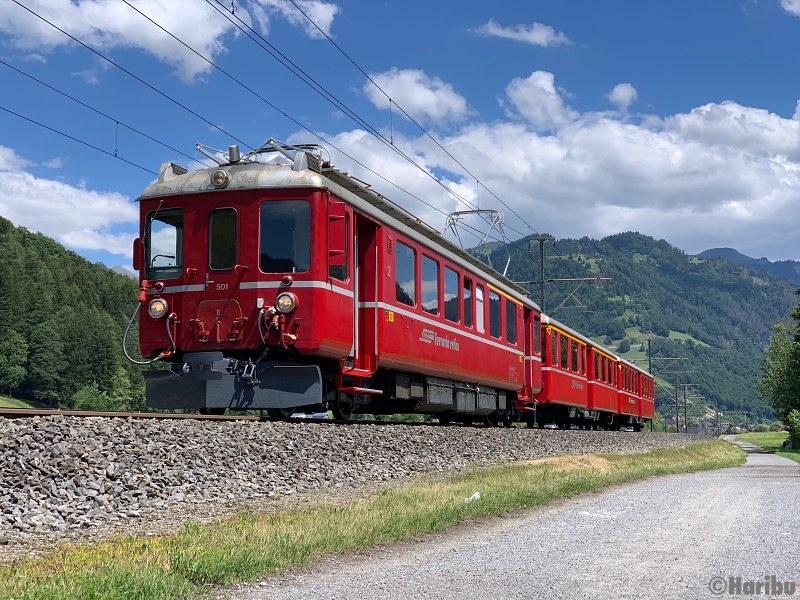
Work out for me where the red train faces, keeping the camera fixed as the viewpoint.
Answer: facing the viewer and to the left of the viewer
